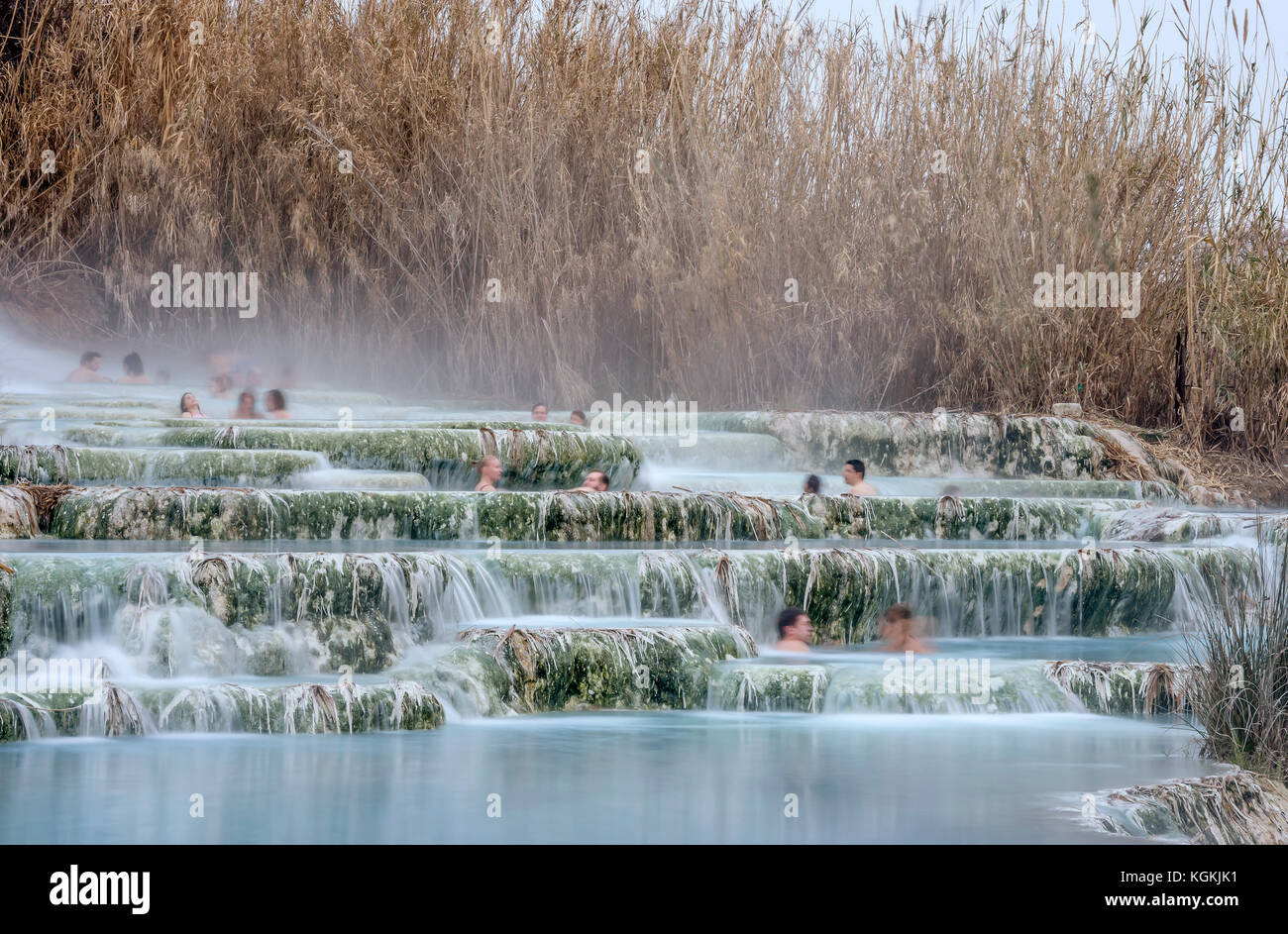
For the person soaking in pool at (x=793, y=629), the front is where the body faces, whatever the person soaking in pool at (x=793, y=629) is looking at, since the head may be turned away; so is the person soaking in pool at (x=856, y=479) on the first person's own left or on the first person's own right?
on the first person's own left
